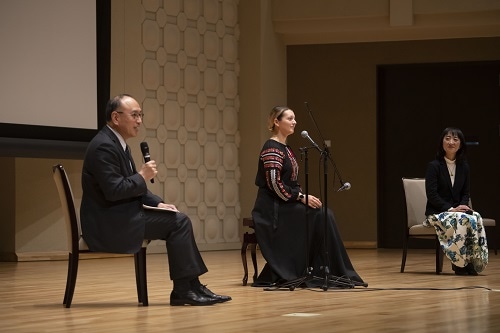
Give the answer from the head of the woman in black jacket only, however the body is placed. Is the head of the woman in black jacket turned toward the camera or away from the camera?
toward the camera

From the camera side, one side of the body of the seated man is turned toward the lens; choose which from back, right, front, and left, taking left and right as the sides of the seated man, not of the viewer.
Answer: right

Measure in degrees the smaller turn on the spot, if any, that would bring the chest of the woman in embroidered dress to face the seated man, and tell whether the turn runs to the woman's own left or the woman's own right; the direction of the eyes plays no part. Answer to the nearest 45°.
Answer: approximately 135° to the woman's own right

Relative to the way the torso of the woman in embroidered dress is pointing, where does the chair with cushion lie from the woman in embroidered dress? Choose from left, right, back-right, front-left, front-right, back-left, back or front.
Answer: front-left

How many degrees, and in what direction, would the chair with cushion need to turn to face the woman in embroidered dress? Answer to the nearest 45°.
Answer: approximately 90° to its right

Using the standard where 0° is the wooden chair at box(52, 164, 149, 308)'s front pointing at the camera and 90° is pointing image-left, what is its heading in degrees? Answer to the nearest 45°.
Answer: approximately 270°

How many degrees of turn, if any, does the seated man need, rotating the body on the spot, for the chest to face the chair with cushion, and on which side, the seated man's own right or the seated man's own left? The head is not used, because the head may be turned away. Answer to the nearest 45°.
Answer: approximately 45° to the seated man's own left

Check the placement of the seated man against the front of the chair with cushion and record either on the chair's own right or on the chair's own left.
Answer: on the chair's own right
